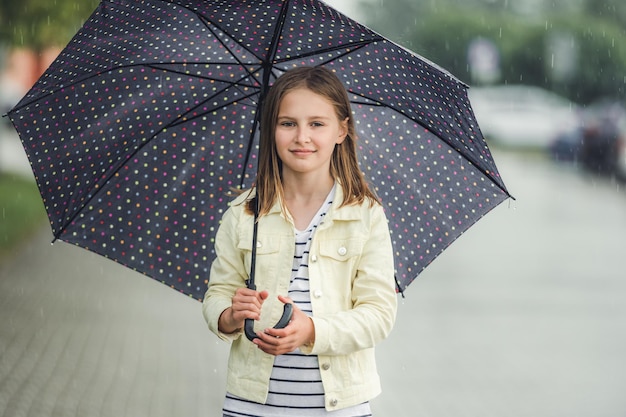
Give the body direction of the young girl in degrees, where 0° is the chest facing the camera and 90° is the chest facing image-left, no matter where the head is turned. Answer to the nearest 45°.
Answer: approximately 0°

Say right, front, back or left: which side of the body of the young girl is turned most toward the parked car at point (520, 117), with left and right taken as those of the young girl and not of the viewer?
back

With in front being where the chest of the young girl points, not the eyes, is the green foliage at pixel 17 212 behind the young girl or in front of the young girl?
behind

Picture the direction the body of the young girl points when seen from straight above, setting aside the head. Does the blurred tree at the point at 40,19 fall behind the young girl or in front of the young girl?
behind
